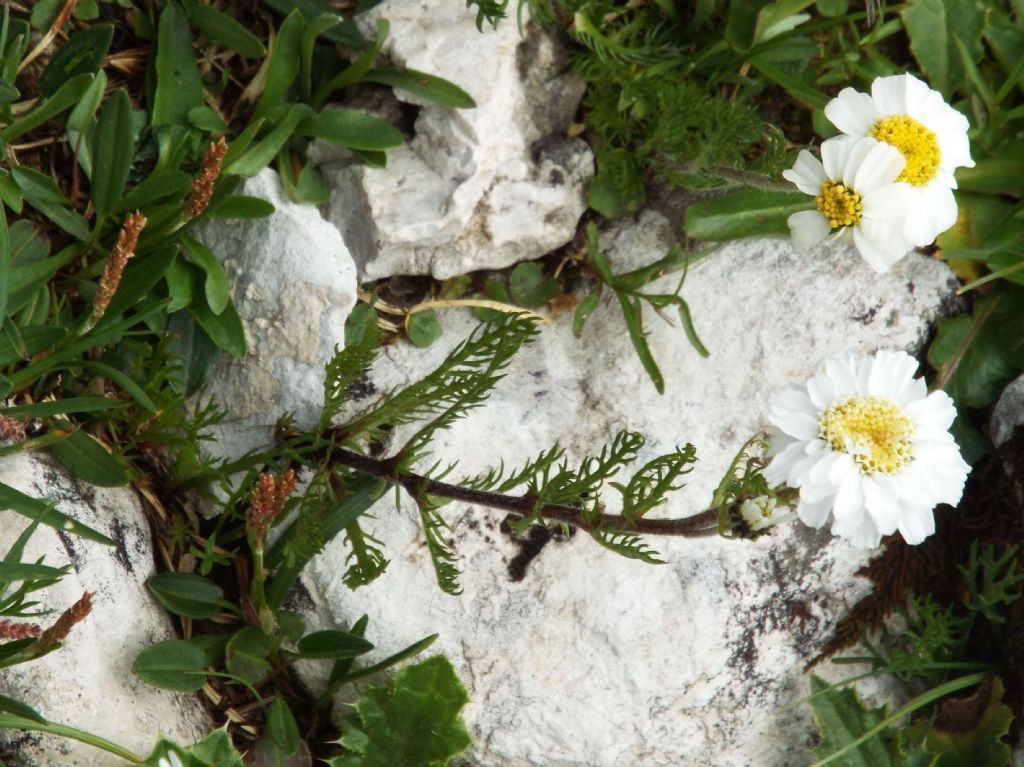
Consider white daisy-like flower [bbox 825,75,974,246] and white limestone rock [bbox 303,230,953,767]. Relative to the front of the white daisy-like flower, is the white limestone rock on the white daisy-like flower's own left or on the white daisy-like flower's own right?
on the white daisy-like flower's own right

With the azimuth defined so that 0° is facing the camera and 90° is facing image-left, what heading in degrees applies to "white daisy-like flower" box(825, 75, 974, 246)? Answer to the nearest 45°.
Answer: approximately 0°

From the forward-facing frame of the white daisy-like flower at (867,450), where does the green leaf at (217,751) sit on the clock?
The green leaf is roughly at 3 o'clock from the white daisy-like flower.

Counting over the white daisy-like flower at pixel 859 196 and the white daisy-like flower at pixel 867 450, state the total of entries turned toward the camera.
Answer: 2

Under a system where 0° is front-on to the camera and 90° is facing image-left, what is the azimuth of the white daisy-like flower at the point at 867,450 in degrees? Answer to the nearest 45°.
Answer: approximately 0°

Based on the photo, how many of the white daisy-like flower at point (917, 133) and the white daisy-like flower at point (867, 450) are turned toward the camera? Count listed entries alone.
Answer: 2
